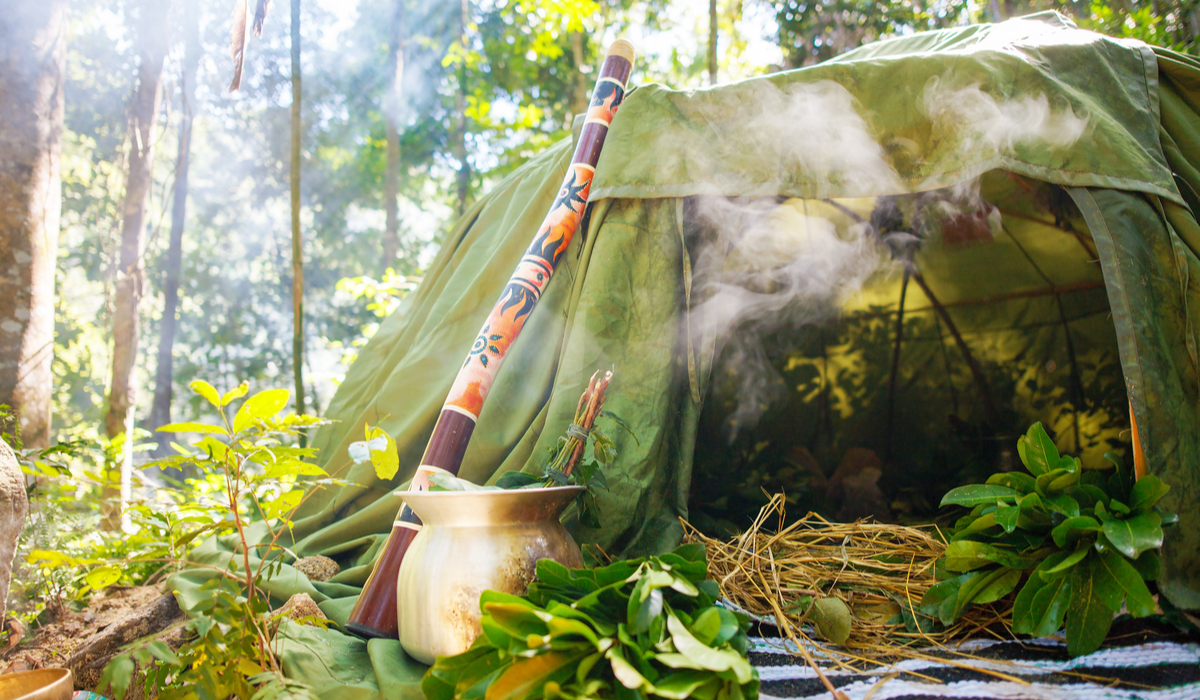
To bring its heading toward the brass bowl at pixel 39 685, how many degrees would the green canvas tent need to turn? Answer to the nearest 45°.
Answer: approximately 45° to its right

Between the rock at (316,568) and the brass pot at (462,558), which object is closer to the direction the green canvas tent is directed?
the brass pot

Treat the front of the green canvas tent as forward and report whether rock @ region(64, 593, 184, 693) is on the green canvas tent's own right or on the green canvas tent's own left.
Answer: on the green canvas tent's own right

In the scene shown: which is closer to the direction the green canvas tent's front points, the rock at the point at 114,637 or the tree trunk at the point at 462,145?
the rock

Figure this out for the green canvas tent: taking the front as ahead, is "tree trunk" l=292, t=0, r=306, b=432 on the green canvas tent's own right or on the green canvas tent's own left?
on the green canvas tent's own right

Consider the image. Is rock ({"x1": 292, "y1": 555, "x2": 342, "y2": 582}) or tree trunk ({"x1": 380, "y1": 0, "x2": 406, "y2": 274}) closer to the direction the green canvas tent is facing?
the rock

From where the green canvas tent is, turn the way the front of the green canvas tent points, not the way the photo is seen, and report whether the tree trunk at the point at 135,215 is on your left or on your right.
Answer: on your right

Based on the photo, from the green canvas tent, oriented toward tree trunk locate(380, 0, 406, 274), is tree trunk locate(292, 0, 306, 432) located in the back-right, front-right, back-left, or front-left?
front-left

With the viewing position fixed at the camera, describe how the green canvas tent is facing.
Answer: facing the viewer

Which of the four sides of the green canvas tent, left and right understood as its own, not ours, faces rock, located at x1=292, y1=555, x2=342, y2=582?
right

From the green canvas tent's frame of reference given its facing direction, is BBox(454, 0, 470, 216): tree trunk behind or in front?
behind

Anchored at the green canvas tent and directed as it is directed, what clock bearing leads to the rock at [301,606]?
The rock is roughly at 2 o'clock from the green canvas tent.

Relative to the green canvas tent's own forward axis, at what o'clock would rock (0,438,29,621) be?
The rock is roughly at 2 o'clock from the green canvas tent.
